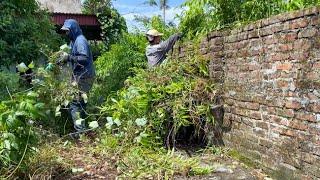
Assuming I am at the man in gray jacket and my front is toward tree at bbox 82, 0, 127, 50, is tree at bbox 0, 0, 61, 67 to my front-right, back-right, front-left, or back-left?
front-left

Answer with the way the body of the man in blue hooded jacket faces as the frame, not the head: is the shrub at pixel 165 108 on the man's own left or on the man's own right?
on the man's own left
